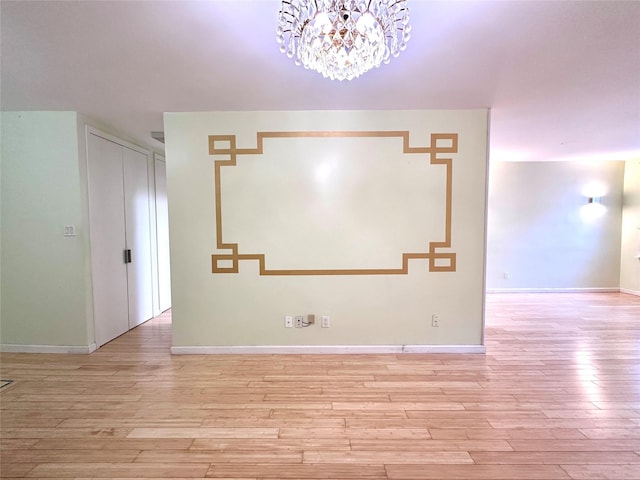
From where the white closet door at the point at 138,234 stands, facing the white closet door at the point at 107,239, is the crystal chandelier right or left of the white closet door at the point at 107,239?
left

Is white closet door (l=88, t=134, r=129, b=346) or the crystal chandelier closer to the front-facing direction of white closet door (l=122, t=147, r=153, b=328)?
the crystal chandelier

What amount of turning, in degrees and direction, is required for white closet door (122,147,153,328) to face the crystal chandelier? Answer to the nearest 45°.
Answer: approximately 45° to its right

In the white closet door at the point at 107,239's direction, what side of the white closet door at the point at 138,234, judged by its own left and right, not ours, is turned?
right

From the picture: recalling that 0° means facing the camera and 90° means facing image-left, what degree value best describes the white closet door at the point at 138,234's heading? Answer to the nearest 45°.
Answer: approximately 315°
